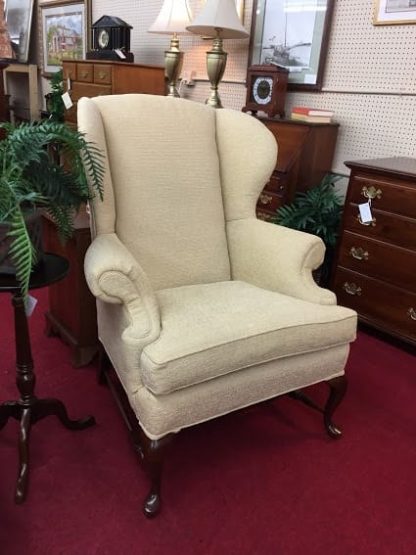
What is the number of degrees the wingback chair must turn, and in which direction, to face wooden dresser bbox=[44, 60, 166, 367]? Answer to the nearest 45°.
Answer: approximately 180°

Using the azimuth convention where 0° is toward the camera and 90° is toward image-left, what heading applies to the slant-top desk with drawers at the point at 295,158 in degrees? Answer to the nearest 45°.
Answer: approximately 45°

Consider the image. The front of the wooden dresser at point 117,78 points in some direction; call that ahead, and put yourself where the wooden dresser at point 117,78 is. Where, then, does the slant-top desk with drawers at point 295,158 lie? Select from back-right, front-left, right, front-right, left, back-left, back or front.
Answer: left

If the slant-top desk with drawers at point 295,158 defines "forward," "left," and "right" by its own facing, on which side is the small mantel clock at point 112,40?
on its right

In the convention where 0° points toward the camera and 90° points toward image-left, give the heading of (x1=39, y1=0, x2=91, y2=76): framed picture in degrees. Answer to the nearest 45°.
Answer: approximately 315°

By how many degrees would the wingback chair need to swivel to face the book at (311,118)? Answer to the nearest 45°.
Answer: approximately 135° to its left

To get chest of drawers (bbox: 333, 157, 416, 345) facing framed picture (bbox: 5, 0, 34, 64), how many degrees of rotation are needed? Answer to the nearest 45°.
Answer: approximately 90° to its right

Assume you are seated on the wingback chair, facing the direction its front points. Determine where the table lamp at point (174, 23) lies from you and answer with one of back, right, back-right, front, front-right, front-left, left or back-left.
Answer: back-left

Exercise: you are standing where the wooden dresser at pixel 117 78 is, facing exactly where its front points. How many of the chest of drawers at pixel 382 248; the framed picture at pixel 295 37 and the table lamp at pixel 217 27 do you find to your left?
3

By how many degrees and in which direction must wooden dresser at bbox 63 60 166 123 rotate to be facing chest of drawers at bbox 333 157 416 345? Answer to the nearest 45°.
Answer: approximately 90° to its left

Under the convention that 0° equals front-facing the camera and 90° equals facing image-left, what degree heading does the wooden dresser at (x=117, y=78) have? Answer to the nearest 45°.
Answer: approximately 45°

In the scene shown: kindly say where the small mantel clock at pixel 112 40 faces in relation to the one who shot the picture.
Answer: facing the viewer and to the left of the viewer

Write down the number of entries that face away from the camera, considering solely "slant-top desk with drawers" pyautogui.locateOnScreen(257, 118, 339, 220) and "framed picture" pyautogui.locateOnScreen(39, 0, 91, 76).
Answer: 0

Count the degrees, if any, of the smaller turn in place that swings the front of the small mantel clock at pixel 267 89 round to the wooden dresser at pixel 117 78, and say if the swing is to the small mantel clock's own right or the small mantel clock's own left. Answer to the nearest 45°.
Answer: approximately 90° to the small mantel clock's own right
